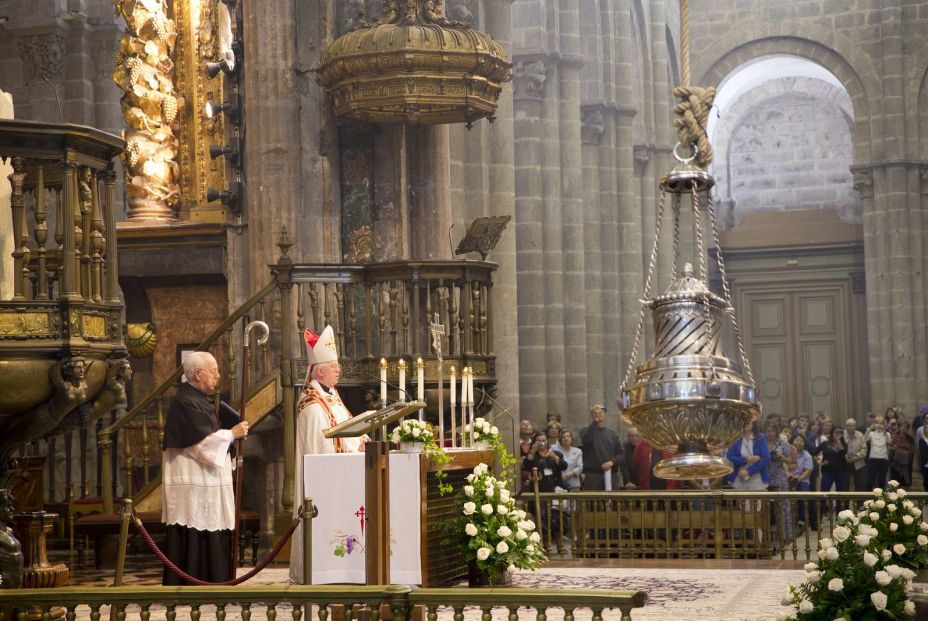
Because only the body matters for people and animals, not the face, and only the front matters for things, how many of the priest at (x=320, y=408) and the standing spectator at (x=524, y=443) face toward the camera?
1

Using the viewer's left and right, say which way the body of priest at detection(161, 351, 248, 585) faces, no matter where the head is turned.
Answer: facing to the right of the viewer

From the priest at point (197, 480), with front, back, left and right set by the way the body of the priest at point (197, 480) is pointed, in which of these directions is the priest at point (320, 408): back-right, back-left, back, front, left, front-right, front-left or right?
front-left

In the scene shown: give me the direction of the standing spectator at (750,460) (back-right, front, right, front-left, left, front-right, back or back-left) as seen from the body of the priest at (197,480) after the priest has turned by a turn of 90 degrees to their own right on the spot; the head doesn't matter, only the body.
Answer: back-left

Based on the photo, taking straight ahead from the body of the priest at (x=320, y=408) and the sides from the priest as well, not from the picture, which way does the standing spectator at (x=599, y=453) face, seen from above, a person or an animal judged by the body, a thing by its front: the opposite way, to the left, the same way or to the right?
to the right

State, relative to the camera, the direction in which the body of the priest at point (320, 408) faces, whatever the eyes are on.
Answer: to the viewer's right

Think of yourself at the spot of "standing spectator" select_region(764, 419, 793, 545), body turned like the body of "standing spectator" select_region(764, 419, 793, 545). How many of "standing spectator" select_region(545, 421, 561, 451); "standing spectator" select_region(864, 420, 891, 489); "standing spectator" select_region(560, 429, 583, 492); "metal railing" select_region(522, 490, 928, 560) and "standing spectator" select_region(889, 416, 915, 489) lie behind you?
2
